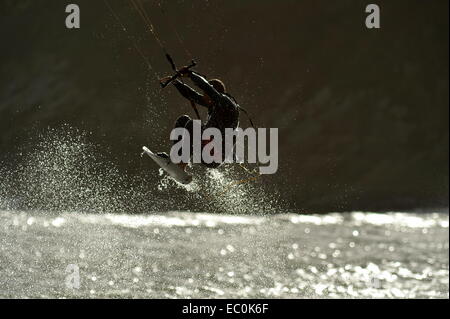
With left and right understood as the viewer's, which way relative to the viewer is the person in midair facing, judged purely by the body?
facing to the left of the viewer
